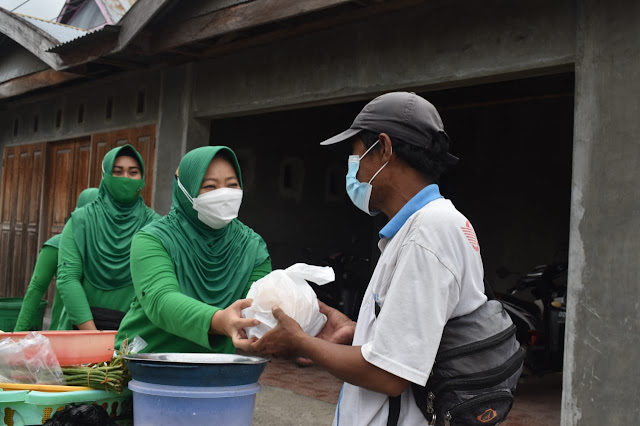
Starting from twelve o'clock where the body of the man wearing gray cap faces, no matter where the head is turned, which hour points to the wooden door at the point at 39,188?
The wooden door is roughly at 2 o'clock from the man wearing gray cap.

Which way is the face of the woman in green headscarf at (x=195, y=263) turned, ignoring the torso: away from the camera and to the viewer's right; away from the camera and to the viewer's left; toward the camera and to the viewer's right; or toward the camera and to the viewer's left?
toward the camera and to the viewer's right

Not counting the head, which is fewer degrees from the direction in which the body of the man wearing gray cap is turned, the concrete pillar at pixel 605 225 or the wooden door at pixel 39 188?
the wooden door

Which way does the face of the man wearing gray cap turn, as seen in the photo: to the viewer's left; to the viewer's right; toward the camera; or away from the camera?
to the viewer's left

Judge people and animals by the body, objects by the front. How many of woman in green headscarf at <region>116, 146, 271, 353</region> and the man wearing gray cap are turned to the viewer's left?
1

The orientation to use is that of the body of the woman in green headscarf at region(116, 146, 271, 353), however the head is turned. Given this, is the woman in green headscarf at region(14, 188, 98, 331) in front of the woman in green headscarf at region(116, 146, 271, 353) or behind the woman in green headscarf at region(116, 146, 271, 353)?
behind

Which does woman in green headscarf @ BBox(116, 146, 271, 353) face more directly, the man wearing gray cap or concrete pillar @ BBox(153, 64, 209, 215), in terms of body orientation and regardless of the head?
the man wearing gray cap

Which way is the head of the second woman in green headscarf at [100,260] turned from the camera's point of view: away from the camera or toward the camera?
toward the camera

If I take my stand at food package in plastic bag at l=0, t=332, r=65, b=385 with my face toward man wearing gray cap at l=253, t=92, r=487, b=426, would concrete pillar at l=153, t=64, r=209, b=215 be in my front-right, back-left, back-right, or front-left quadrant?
back-left

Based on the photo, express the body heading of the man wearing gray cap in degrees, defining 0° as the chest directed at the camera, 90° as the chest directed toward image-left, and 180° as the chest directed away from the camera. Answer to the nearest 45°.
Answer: approximately 90°
